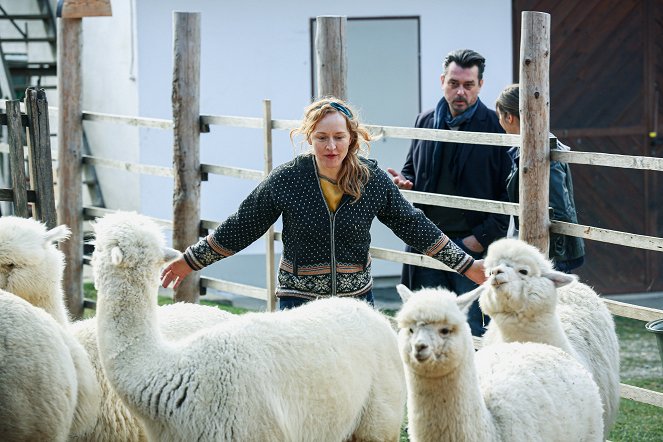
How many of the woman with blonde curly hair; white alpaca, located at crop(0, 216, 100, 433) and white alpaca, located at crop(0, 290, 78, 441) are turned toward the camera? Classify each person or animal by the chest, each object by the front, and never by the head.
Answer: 1

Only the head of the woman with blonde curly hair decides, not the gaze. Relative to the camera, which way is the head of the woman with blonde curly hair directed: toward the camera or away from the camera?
toward the camera

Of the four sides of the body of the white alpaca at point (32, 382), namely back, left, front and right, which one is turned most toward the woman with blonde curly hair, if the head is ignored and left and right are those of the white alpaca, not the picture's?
back

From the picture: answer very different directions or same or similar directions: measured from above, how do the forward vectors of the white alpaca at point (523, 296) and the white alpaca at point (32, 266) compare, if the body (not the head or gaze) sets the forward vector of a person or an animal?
same or similar directions

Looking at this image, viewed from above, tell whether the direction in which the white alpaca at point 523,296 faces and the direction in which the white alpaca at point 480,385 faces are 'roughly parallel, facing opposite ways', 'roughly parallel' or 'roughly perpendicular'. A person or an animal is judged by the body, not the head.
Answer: roughly parallel

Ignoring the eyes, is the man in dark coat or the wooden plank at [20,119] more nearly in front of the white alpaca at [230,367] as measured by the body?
the wooden plank

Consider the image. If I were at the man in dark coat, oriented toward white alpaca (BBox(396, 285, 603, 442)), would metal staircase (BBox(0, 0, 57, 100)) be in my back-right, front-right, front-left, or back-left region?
back-right

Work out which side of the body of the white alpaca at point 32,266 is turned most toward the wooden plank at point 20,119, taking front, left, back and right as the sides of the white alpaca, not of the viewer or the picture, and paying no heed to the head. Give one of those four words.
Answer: right

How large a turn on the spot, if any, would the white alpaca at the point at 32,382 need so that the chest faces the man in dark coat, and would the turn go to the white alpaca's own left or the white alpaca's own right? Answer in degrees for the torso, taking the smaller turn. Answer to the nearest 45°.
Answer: approximately 135° to the white alpaca's own right

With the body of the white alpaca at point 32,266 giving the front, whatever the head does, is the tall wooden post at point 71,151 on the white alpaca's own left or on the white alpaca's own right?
on the white alpaca's own right

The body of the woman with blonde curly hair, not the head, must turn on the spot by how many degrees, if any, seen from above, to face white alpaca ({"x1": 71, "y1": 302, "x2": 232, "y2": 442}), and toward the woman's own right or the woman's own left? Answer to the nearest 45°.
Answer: approximately 90° to the woman's own right

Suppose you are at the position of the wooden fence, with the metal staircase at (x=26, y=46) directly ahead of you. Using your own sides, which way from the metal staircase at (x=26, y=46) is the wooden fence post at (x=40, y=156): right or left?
left

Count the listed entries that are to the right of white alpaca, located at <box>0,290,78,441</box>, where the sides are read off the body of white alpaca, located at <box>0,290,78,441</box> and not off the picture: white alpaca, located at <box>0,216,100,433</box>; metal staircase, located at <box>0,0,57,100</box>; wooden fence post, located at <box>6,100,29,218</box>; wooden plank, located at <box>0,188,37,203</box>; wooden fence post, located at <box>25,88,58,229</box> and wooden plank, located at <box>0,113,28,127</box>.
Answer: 6

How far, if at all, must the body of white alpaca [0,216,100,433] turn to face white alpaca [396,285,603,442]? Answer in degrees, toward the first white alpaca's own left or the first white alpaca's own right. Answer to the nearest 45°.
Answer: approximately 135° to the first white alpaca's own left

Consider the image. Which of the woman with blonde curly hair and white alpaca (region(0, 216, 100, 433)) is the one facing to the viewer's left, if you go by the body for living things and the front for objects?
the white alpaca

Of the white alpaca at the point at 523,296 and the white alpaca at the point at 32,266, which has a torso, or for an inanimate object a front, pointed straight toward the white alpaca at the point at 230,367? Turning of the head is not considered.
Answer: the white alpaca at the point at 523,296

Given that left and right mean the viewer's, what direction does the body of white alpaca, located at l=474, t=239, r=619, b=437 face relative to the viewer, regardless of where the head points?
facing the viewer and to the left of the viewer
